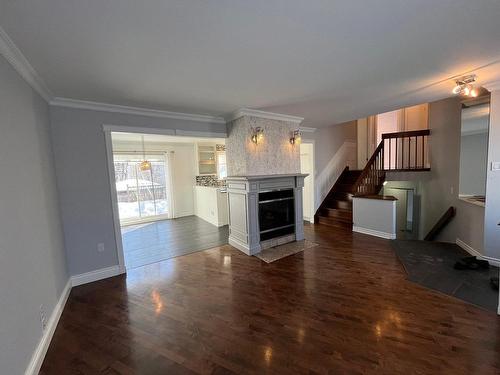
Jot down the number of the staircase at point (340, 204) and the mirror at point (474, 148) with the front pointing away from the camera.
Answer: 0

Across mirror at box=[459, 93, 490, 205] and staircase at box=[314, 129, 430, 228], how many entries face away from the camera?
0

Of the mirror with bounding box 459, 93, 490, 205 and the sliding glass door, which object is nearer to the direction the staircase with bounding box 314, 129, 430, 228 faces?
the sliding glass door

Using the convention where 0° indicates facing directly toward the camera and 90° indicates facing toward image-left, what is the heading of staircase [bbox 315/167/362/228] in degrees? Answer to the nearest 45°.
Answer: approximately 45°

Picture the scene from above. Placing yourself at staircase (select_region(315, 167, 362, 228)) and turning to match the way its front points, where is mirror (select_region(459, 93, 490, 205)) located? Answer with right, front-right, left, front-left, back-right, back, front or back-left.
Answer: left

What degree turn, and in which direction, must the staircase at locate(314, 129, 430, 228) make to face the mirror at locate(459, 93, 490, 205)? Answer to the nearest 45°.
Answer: approximately 90° to its left

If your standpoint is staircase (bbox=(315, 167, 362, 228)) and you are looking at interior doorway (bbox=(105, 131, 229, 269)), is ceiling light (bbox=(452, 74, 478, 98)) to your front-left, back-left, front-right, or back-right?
back-left

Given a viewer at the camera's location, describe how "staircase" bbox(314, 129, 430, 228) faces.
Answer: facing the viewer and to the left of the viewer

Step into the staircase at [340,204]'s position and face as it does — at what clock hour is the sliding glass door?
The sliding glass door is roughly at 1 o'clock from the staircase.

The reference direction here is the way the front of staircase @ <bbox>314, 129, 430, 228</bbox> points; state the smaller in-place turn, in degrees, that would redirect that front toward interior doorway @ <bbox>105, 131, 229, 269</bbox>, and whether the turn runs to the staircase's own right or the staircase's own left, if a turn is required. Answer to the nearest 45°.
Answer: approximately 45° to the staircase's own right
